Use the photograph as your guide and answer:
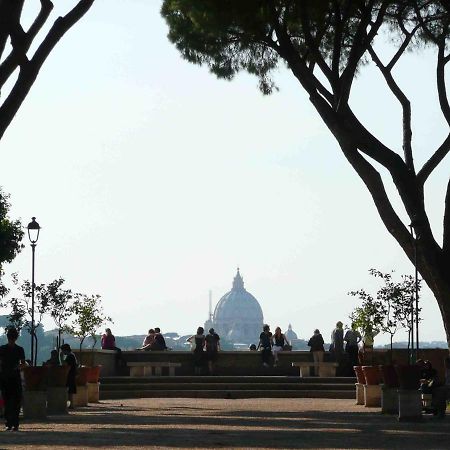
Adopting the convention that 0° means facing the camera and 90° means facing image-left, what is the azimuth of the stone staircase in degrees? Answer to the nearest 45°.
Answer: approximately 0°

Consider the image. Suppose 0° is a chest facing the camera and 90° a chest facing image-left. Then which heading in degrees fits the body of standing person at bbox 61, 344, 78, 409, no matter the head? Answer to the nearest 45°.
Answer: approximately 90°

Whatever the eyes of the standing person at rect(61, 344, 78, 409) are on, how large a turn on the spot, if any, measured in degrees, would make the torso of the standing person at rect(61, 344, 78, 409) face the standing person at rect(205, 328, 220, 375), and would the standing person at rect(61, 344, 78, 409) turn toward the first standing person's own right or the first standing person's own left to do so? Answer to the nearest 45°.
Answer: approximately 90° to the first standing person's own right

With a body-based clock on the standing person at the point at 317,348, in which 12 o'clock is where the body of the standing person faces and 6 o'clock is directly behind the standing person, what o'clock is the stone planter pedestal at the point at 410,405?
The stone planter pedestal is roughly at 6 o'clock from the standing person.

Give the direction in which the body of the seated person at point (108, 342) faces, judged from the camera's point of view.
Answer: away from the camera

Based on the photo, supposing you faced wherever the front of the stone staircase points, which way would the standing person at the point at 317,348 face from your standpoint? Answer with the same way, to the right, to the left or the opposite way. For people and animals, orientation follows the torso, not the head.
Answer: the opposite way

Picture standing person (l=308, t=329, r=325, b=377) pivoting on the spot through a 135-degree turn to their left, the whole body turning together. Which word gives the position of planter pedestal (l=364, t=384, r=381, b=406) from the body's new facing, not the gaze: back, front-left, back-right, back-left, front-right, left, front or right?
front-left

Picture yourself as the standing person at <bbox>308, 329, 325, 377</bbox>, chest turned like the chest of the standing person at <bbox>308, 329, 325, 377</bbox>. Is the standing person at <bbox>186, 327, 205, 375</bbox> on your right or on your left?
on your left

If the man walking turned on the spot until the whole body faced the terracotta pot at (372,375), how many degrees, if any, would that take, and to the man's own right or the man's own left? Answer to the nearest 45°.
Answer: approximately 135° to the man's own left

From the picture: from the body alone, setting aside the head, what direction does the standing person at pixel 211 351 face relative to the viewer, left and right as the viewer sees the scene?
facing away from the viewer

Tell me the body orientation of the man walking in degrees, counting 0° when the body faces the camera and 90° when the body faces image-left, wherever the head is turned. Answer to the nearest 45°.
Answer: approximately 0°

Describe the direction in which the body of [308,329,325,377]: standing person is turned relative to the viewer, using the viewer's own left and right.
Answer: facing away from the viewer
